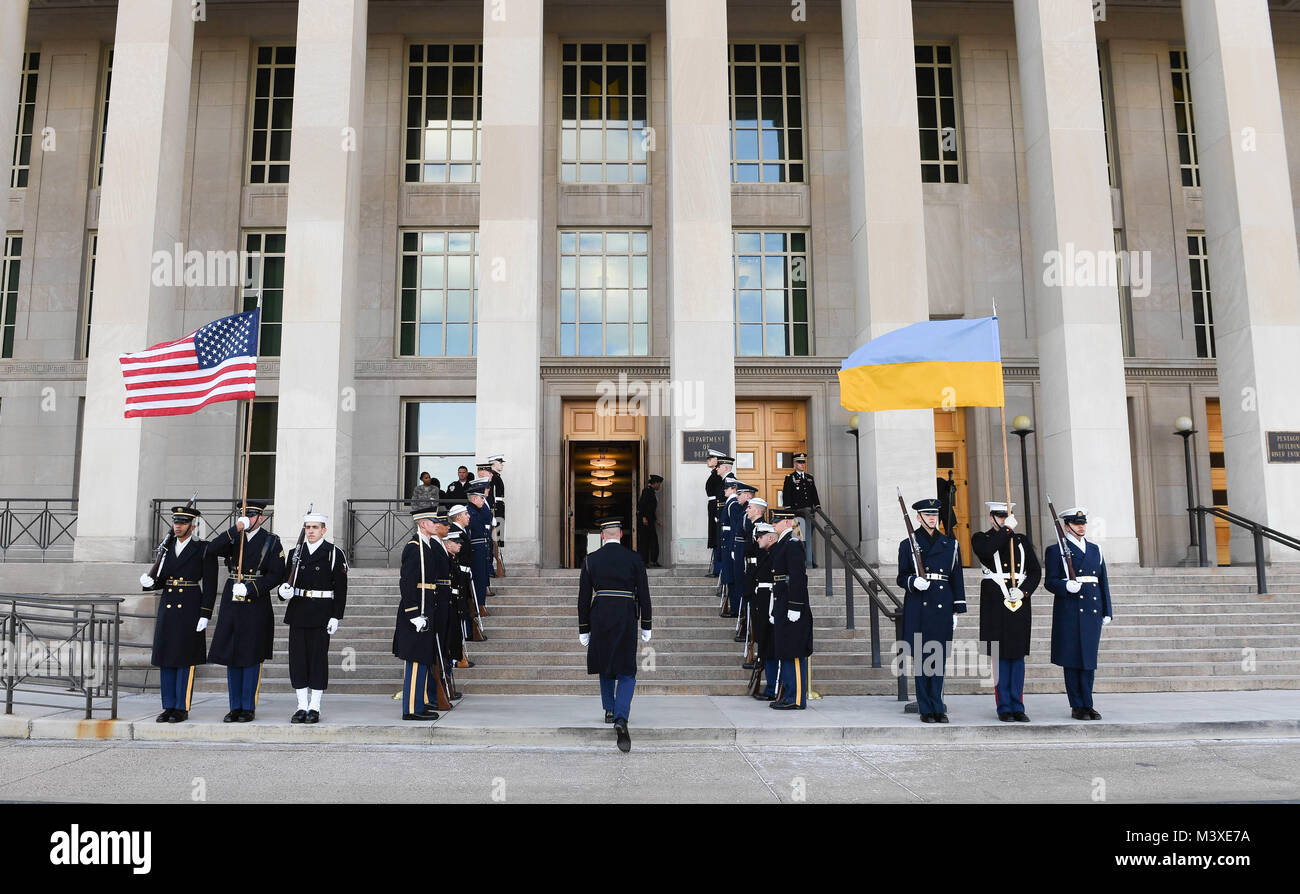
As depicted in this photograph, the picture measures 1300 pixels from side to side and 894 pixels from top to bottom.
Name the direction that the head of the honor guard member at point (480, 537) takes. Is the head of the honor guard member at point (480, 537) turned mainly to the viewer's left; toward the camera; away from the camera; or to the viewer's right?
to the viewer's right

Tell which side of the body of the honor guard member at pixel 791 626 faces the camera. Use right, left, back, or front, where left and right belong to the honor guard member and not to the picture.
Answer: left

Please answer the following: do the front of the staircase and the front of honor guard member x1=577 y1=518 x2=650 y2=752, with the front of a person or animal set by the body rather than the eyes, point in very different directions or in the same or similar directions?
very different directions

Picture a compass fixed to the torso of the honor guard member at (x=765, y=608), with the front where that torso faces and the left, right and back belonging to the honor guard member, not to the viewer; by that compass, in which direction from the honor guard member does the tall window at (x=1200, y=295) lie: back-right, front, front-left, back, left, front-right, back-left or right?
back-right

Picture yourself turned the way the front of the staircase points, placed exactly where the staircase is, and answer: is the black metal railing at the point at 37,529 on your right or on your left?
on your right

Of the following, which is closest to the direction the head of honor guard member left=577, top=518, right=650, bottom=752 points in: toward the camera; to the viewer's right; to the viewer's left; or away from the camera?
away from the camera

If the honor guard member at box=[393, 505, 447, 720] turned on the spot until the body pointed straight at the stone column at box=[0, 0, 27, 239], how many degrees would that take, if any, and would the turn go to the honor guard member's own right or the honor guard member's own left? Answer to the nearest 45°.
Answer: approximately 135° to the honor guard member's own left

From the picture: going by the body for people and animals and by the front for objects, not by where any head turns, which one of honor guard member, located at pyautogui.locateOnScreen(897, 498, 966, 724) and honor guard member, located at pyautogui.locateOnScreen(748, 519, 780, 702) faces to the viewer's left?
honor guard member, located at pyautogui.locateOnScreen(748, 519, 780, 702)

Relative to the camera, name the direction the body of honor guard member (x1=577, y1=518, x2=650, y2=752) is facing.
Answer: away from the camera
